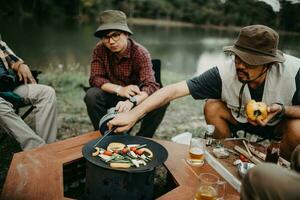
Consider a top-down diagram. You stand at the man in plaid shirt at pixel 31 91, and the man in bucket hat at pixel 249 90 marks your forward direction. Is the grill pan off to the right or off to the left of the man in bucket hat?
right

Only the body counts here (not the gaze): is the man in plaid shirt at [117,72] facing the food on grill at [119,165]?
yes

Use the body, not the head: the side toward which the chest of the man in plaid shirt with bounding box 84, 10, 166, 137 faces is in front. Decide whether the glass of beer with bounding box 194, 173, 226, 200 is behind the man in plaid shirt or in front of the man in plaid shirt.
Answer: in front

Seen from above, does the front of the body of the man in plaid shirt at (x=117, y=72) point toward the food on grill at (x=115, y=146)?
yes

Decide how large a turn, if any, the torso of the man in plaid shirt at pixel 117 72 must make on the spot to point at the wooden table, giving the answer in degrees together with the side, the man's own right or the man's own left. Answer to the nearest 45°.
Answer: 0° — they already face it

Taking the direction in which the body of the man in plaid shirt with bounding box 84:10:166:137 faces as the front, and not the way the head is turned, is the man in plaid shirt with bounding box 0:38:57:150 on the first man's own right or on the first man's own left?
on the first man's own right

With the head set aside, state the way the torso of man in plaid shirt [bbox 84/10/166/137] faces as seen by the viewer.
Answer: toward the camera

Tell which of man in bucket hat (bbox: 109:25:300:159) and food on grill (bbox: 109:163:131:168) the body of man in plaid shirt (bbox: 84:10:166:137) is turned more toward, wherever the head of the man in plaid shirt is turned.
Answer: the food on grill

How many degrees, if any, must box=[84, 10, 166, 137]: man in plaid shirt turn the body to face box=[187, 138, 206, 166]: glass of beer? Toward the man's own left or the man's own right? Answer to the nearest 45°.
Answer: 0° — they already face it

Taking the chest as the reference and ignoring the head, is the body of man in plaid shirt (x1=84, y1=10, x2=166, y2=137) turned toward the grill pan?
yes

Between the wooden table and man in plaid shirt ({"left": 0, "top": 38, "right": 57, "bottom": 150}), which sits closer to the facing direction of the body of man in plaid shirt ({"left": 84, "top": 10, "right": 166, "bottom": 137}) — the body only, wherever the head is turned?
the wooden table

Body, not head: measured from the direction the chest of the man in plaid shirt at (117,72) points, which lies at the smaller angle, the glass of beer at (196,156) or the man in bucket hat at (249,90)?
the glass of beer
